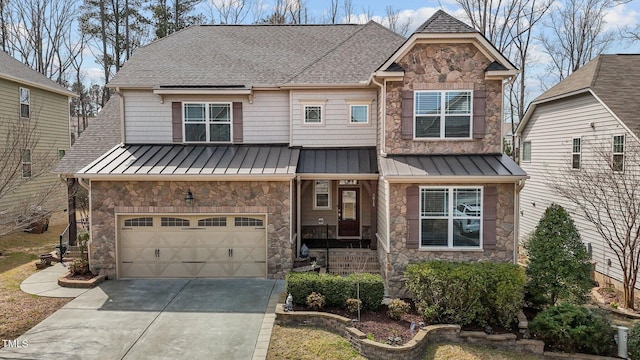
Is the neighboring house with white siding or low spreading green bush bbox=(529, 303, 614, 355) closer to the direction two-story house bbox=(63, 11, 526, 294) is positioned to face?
the low spreading green bush

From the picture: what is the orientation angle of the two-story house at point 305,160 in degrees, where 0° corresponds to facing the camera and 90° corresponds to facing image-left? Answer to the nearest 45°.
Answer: approximately 0°

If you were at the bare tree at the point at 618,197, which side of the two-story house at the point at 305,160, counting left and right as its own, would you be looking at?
left

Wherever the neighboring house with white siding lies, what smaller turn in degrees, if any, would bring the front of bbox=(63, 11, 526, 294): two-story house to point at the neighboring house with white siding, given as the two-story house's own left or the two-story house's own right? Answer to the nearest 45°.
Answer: approximately 90° to the two-story house's own left

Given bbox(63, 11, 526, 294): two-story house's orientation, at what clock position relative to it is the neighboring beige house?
The neighboring beige house is roughly at 4 o'clock from the two-story house.

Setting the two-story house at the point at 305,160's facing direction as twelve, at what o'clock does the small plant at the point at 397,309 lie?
The small plant is roughly at 11 o'clock from the two-story house.

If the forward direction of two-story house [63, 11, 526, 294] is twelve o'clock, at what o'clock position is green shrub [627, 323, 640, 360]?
The green shrub is roughly at 10 o'clock from the two-story house.

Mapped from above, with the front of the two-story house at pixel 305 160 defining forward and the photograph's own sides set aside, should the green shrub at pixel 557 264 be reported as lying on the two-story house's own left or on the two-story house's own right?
on the two-story house's own left

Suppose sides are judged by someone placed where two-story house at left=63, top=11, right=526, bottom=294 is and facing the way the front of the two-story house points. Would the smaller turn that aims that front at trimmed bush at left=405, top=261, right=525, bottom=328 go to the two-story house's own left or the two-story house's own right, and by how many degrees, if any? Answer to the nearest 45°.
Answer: approximately 45° to the two-story house's own left

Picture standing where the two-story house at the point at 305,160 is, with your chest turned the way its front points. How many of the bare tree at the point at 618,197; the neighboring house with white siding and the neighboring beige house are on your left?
2
